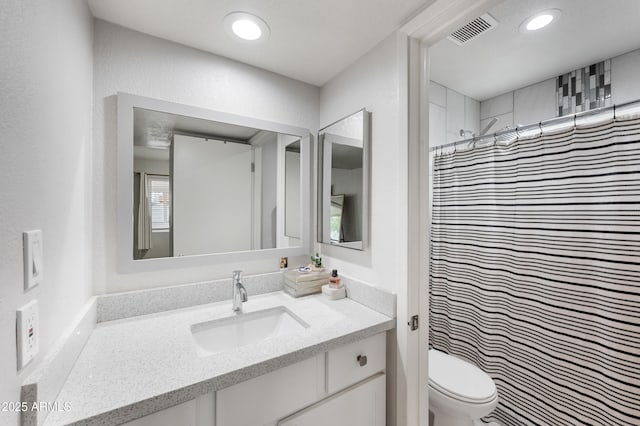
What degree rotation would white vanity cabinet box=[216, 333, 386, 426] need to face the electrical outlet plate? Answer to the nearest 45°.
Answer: approximately 90° to its right

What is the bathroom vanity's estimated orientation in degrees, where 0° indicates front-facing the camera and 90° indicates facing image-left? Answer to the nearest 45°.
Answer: approximately 315°

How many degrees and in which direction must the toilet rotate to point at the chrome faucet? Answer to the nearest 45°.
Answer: approximately 90° to its right
